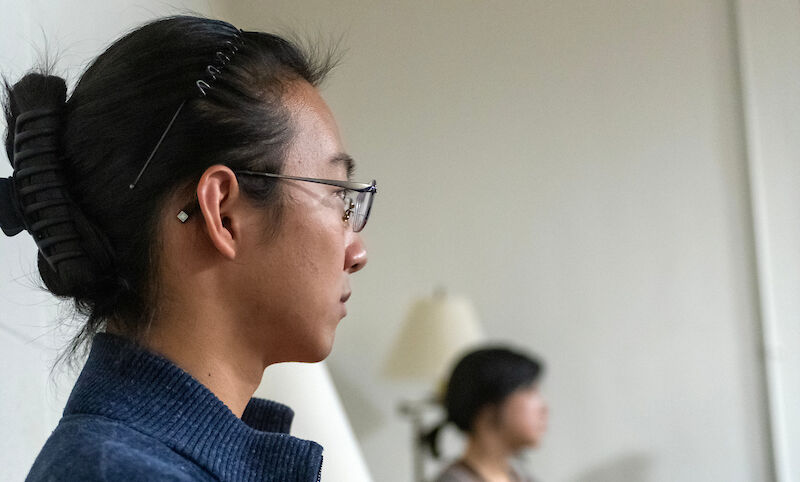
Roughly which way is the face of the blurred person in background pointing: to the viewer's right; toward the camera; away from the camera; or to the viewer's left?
to the viewer's right

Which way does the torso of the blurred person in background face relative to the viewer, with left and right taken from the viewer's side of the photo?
facing to the right of the viewer
